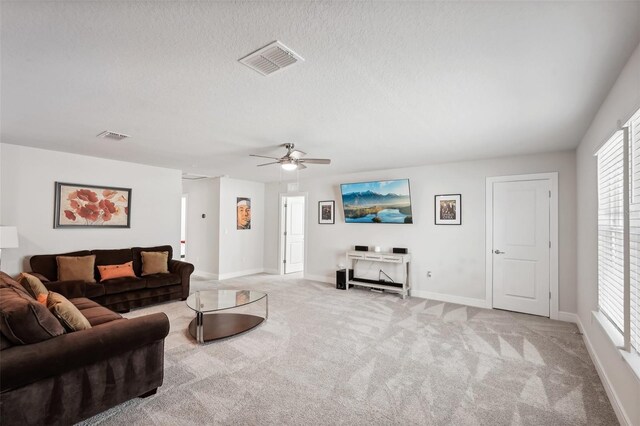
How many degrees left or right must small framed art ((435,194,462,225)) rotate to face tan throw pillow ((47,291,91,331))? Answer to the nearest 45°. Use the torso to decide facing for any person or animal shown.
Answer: approximately 45° to its right

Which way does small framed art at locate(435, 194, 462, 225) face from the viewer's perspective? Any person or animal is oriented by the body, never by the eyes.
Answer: toward the camera

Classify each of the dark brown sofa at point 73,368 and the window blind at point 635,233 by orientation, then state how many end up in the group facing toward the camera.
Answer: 0

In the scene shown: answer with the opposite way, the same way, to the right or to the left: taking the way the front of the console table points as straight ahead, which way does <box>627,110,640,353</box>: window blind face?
to the right

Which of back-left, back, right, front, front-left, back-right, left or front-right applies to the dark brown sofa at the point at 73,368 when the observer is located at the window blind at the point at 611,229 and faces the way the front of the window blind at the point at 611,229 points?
front-left

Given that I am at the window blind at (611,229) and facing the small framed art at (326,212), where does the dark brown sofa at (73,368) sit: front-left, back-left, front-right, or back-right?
front-left

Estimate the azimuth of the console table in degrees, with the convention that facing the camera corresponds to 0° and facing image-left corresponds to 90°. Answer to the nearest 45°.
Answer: approximately 45°

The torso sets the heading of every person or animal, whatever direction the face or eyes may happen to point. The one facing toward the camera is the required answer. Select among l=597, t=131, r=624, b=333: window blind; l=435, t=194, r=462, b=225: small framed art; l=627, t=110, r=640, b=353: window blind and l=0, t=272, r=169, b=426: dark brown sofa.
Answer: the small framed art

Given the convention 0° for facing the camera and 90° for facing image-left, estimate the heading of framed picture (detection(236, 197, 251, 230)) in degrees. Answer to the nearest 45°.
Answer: approximately 315°

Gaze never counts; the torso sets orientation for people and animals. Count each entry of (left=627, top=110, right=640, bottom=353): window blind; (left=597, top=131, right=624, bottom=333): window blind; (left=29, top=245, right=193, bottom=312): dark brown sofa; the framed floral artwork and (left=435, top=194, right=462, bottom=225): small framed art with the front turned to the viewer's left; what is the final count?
2

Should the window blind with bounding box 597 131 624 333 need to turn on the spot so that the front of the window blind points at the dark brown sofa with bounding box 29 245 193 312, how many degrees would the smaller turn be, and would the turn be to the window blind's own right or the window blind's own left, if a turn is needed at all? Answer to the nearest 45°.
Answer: approximately 45° to the window blind's own left

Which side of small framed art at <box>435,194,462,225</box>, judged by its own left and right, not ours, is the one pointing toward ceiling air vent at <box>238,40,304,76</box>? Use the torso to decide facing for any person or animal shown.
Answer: front

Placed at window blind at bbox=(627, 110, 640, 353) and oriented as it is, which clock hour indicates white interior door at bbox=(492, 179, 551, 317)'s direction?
The white interior door is roughly at 2 o'clock from the window blind.

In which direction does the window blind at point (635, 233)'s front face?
to the viewer's left

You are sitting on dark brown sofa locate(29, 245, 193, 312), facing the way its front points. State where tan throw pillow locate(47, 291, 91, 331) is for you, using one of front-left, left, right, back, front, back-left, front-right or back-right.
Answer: front-right

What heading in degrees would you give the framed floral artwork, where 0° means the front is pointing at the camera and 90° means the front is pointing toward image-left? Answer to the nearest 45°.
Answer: approximately 315°
